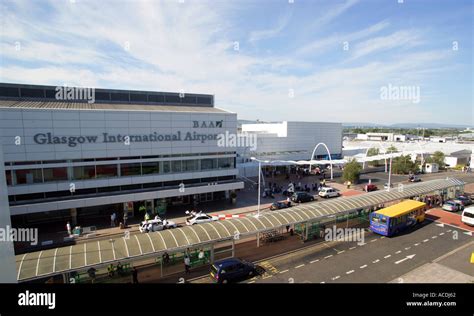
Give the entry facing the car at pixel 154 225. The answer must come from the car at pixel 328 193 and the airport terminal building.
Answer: the airport terminal building

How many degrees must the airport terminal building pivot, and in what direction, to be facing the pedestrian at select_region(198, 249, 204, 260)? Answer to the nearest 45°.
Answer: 0° — it already faces them

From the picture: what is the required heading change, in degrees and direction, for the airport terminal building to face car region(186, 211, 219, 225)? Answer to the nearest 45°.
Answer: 0° — it already faces it

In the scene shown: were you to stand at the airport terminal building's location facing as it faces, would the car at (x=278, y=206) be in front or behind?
in front

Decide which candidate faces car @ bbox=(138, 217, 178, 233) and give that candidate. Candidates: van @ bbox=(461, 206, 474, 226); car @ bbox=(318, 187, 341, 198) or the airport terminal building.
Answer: the airport terminal building
